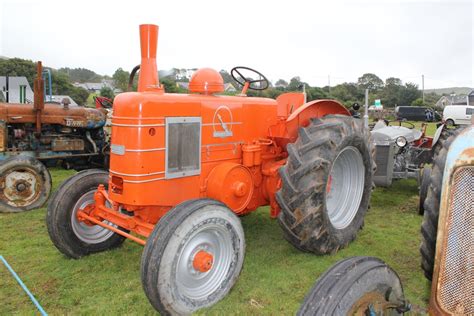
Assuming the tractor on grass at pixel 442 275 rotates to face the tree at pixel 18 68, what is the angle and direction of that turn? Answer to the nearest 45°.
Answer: approximately 90° to its right

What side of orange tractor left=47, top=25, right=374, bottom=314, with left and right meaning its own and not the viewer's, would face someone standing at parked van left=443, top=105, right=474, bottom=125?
back

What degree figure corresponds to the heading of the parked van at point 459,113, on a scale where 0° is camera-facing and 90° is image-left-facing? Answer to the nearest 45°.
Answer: approximately 270°

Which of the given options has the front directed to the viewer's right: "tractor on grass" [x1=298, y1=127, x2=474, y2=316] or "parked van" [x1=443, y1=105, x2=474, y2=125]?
the parked van

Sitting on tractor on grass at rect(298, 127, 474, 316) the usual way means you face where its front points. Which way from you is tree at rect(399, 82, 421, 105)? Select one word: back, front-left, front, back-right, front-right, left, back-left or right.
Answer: back-right

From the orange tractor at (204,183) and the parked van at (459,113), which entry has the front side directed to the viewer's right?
the parked van
